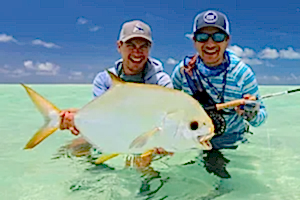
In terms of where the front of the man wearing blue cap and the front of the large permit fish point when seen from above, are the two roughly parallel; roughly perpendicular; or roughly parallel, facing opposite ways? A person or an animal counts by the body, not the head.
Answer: roughly perpendicular

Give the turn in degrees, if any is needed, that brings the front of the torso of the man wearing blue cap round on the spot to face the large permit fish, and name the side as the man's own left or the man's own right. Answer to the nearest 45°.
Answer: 0° — they already face it

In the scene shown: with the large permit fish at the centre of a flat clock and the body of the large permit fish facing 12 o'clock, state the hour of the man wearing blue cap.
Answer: The man wearing blue cap is roughly at 10 o'clock from the large permit fish.

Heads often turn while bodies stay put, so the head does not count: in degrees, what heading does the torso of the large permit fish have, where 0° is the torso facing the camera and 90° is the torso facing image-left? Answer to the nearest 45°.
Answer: approximately 270°

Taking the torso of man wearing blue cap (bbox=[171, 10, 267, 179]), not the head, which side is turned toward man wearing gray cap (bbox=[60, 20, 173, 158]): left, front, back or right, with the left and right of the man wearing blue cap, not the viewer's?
right

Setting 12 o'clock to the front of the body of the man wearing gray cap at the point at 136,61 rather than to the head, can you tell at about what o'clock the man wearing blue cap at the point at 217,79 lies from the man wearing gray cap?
The man wearing blue cap is roughly at 9 o'clock from the man wearing gray cap.

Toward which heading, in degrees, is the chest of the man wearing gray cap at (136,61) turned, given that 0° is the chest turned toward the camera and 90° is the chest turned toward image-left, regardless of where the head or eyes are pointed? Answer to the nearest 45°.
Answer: approximately 0°
